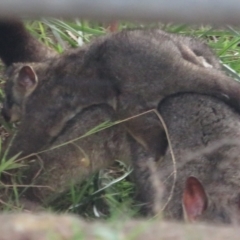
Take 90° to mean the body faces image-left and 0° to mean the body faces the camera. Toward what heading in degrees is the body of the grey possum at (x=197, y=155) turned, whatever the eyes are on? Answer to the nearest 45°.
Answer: approximately 0°

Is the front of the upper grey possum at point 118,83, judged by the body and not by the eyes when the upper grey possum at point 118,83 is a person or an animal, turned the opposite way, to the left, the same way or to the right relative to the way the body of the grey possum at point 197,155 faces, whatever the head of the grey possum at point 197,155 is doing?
to the right

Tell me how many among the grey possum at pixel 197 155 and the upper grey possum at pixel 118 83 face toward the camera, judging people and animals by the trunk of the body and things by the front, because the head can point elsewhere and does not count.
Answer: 1

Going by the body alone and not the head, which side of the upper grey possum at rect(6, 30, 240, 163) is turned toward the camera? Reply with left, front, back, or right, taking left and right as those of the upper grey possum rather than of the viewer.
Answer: left

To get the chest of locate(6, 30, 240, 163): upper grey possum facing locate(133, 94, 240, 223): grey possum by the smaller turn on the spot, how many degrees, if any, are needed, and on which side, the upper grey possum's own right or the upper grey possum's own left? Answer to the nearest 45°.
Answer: approximately 135° to the upper grey possum's own left
